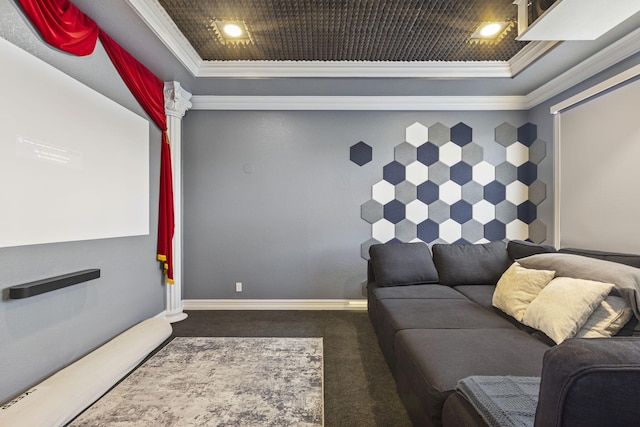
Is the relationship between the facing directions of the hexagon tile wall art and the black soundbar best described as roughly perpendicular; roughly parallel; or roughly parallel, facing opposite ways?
roughly perpendicular

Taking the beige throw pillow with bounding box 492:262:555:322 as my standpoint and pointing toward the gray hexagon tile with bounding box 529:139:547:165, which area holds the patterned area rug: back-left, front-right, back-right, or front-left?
back-left

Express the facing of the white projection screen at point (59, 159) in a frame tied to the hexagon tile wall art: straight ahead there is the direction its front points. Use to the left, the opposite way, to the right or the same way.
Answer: to the left

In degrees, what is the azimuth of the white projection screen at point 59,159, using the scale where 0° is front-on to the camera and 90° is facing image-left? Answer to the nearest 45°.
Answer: approximately 315°

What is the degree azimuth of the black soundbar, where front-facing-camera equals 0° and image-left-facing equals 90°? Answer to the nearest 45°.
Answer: approximately 315°

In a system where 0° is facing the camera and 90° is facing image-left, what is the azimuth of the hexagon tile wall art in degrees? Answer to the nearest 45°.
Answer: approximately 0°

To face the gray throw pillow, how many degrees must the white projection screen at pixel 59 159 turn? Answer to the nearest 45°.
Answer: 0° — it already faces it
